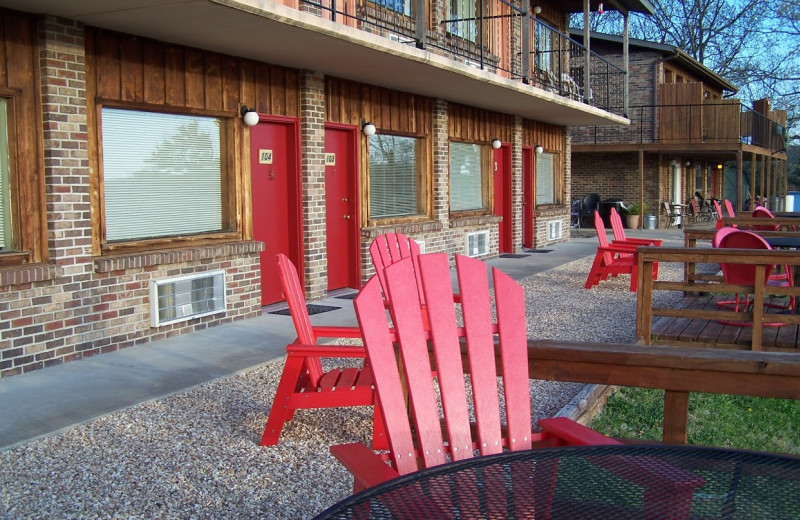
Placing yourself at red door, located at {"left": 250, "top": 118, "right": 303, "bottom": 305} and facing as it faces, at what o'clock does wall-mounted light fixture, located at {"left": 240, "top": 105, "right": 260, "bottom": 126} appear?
The wall-mounted light fixture is roughly at 2 o'clock from the red door.

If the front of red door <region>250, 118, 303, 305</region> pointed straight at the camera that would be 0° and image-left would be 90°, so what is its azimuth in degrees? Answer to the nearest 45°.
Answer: approximately 315°

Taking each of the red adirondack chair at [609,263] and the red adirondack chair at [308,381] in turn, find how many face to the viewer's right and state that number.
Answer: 2

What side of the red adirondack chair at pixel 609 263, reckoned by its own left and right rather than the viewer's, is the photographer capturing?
right

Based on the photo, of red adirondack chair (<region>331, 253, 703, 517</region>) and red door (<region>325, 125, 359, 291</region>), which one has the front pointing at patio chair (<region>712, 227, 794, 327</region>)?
the red door

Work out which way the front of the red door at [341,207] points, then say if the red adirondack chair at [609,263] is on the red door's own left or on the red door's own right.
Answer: on the red door's own left

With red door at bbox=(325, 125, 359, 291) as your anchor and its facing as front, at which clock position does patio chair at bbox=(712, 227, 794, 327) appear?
The patio chair is roughly at 12 o'clock from the red door.

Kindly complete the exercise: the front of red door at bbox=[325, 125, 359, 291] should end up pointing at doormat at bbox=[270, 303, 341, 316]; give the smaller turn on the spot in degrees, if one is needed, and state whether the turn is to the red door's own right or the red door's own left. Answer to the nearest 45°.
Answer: approximately 45° to the red door's own right

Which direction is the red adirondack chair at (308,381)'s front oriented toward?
to the viewer's right
